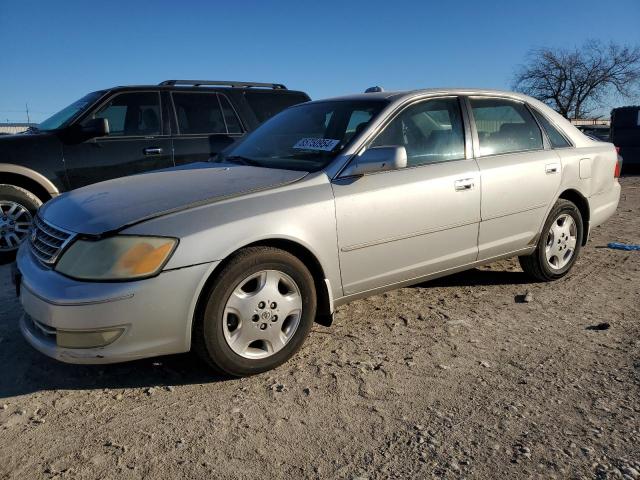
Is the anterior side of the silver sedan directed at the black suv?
no

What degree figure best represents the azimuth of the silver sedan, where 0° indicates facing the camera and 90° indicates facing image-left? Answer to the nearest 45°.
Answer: approximately 45°
